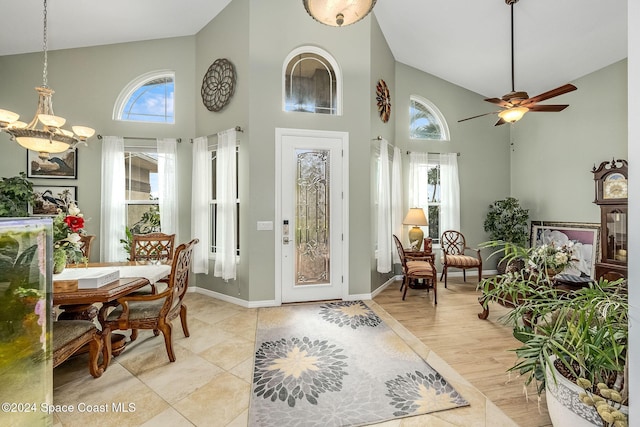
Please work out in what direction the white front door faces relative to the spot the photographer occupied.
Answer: facing the viewer

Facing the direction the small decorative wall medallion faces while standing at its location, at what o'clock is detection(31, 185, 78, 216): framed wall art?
The framed wall art is roughly at 4 o'clock from the small decorative wall medallion.

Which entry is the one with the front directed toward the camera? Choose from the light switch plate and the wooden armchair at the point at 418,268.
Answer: the light switch plate

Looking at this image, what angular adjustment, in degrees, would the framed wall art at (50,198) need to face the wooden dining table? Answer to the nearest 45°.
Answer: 0° — it already faces it

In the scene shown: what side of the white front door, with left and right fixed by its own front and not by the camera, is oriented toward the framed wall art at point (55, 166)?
right

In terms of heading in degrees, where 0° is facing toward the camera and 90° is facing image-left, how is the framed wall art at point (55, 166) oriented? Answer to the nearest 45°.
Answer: approximately 0°

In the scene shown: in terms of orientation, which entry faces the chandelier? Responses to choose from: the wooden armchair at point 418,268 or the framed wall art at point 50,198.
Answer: the framed wall art

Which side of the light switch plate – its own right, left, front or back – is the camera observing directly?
front
